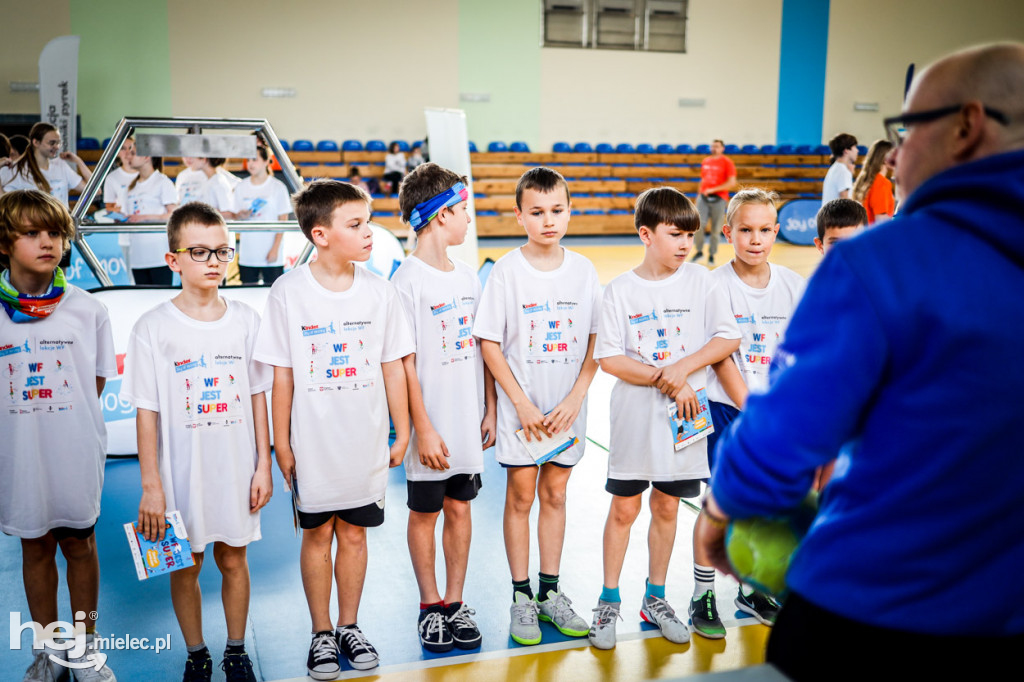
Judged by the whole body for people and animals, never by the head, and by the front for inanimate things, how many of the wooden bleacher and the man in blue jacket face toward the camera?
1

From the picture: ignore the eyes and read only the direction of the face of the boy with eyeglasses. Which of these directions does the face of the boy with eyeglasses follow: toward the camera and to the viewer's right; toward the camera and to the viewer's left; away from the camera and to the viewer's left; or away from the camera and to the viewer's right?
toward the camera and to the viewer's right

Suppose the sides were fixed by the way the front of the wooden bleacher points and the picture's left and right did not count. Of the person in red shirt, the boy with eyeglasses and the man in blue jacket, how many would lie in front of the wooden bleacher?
3

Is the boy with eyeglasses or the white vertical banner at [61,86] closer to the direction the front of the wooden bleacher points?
the boy with eyeglasses

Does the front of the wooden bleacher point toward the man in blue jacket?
yes

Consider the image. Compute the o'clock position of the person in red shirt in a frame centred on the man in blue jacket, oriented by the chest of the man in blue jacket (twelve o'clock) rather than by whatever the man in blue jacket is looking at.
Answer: The person in red shirt is roughly at 1 o'clock from the man in blue jacket.

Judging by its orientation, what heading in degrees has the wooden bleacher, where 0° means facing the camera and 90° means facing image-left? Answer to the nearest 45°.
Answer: approximately 0°

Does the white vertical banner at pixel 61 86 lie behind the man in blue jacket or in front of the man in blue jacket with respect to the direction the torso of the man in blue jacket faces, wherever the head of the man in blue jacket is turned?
in front

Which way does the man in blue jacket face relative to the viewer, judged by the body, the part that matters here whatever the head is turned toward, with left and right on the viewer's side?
facing away from the viewer and to the left of the viewer
